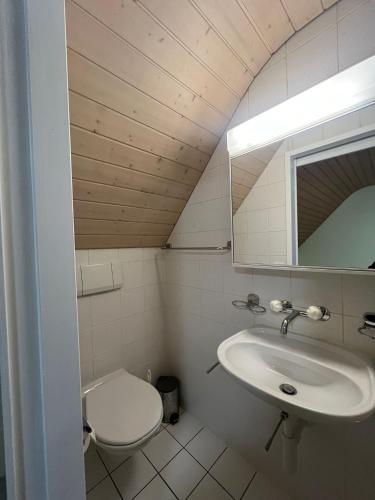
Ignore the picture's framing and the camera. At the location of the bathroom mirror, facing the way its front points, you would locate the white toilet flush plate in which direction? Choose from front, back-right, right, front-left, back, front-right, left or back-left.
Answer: front-right

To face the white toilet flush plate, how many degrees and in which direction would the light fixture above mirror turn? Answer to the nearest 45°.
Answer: approximately 45° to its right

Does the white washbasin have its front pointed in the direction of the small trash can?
no

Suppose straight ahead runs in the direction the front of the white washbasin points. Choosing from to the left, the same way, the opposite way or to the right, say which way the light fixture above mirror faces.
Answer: the same way

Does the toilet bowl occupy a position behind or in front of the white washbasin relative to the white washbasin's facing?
in front

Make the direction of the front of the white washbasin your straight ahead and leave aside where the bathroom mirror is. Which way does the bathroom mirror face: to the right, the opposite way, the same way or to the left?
the same way

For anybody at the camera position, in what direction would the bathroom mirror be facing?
facing the viewer and to the left of the viewer
